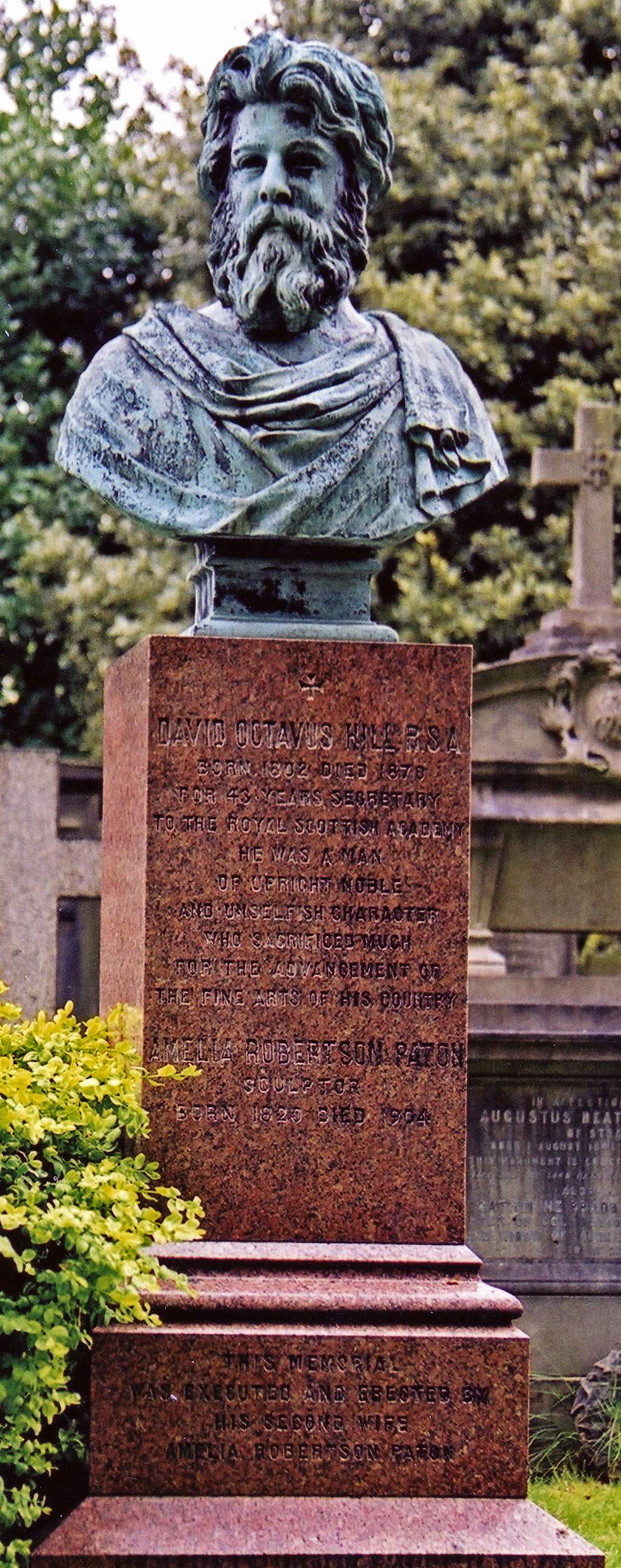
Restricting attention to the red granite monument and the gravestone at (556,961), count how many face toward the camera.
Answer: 2

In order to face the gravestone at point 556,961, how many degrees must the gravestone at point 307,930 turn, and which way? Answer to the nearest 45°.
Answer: approximately 180°

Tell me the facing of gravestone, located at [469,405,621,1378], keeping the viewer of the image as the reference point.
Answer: facing the viewer

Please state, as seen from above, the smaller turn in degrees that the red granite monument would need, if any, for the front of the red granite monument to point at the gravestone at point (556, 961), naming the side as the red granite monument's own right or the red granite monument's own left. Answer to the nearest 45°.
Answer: approximately 180°

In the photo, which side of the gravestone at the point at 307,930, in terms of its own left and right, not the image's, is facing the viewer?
front

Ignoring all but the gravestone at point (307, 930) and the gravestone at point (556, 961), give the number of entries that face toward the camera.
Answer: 2
